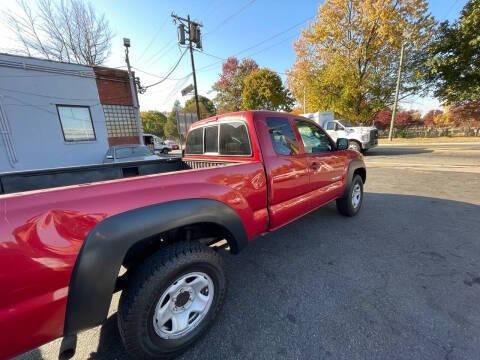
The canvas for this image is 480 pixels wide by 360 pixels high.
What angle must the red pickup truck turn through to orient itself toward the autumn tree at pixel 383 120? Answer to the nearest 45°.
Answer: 0° — it already faces it

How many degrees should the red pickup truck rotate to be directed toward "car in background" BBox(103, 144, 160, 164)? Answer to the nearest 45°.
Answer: approximately 45° to its left

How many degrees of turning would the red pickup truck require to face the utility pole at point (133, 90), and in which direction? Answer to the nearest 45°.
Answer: approximately 45° to its left

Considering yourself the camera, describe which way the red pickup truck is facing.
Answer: facing away from the viewer and to the right of the viewer

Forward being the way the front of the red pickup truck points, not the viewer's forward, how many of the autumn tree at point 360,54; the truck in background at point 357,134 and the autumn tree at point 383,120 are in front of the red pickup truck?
3

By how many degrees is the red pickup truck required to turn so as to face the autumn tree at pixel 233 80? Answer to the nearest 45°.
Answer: approximately 45° to its left
